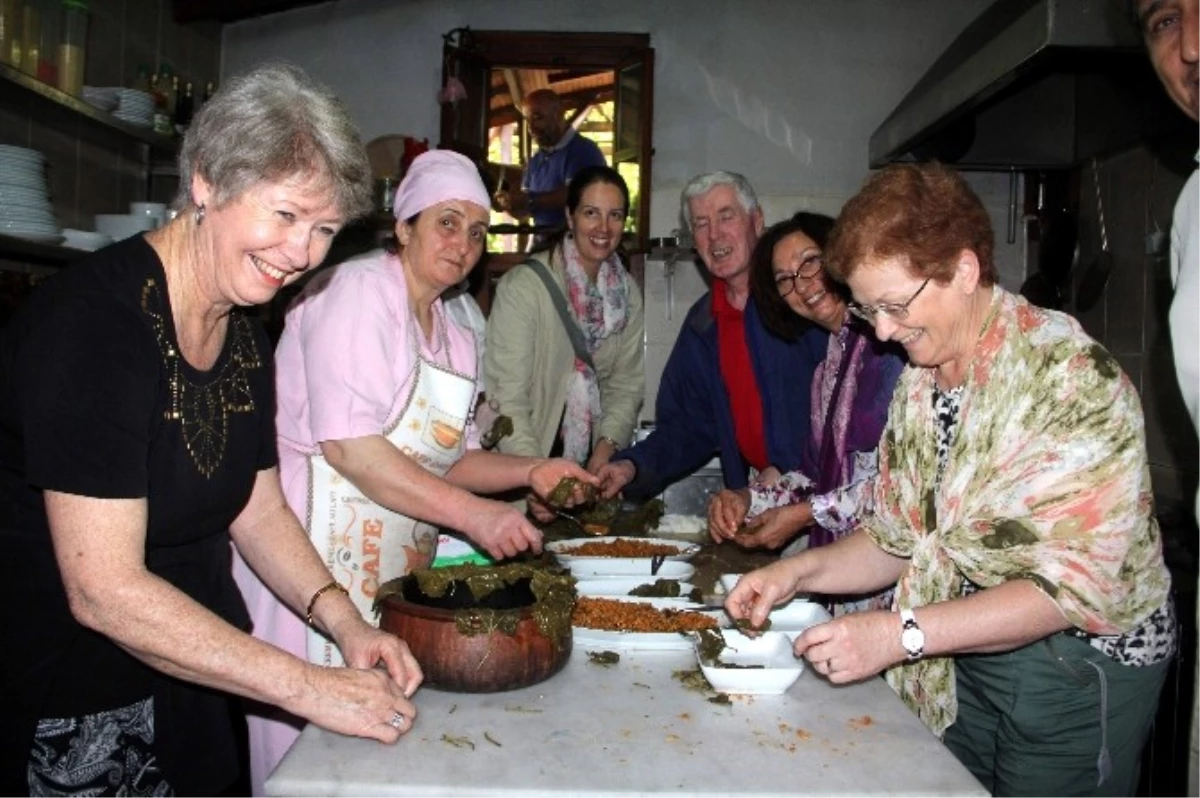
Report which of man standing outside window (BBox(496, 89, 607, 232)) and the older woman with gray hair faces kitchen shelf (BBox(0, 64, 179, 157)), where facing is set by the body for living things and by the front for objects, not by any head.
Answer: the man standing outside window

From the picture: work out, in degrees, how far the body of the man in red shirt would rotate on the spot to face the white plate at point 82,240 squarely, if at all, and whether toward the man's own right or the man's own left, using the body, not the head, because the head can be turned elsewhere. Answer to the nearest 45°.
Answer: approximately 90° to the man's own right

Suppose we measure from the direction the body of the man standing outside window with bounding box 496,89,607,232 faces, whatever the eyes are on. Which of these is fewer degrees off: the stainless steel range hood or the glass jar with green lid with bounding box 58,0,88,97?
the glass jar with green lid

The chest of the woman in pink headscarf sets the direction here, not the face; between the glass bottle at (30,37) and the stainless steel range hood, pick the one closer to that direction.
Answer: the stainless steel range hood

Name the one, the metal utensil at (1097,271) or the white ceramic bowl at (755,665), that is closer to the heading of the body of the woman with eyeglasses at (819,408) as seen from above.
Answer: the white ceramic bowl

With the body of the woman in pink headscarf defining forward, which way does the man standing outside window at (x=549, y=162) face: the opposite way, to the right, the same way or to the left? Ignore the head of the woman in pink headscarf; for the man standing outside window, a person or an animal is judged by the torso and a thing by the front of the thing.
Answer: to the right

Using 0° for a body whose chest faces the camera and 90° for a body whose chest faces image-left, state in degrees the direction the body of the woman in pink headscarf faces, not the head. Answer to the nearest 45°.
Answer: approximately 315°

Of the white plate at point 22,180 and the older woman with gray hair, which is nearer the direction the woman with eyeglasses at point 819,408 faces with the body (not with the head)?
the older woman with gray hair

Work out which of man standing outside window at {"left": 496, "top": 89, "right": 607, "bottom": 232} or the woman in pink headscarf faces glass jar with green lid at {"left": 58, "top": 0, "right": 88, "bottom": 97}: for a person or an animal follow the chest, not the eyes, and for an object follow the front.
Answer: the man standing outside window

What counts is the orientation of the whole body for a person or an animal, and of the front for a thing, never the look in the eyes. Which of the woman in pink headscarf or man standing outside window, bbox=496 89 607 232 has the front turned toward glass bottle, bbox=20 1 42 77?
the man standing outside window
